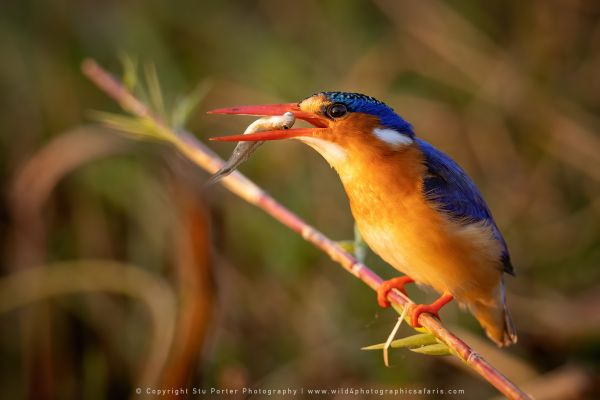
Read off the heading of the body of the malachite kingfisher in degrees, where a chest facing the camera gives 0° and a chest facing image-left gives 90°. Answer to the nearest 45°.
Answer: approximately 90°
